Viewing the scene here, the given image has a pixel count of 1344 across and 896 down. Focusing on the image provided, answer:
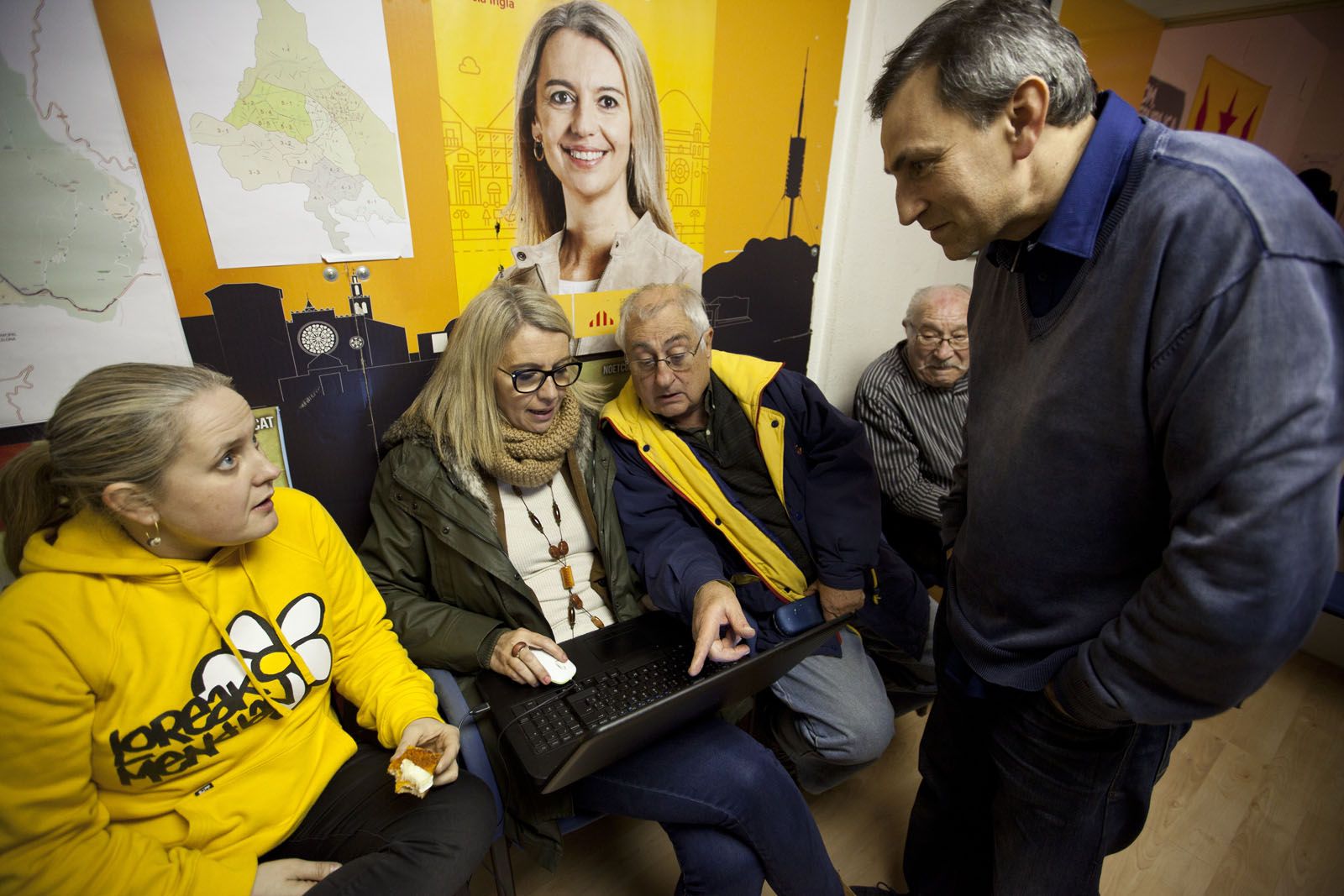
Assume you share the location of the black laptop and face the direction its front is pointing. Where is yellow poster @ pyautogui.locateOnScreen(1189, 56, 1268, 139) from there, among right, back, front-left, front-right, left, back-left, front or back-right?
right

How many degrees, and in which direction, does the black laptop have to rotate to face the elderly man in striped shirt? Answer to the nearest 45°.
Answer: approximately 90° to its right

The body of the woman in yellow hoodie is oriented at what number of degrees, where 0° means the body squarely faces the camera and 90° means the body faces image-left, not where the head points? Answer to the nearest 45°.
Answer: approximately 315°

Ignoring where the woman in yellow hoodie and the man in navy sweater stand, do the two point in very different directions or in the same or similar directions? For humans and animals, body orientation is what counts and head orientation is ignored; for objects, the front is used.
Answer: very different directions

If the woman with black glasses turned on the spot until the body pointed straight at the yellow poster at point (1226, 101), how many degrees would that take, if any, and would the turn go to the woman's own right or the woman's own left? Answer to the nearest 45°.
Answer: approximately 90° to the woman's own left

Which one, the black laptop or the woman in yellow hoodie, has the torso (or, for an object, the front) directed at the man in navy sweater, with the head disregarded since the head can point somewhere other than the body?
the woman in yellow hoodie

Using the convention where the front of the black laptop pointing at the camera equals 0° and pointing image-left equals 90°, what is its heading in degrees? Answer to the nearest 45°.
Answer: approximately 135°

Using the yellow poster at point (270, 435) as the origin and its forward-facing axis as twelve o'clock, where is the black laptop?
The black laptop is roughly at 11 o'clock from the yellow poster.

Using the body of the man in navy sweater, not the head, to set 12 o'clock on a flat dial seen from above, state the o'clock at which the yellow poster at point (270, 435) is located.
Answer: The yellow poster is roughly at 1 o'clock from the man in navy sweater.

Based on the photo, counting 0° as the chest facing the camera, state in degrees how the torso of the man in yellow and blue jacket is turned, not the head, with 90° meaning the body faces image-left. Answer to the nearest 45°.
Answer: approximately 45°

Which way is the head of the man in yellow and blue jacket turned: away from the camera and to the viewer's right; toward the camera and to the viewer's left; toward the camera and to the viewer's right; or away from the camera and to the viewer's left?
toward the camera and to the viewer's left

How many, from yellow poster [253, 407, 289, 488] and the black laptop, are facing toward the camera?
1
